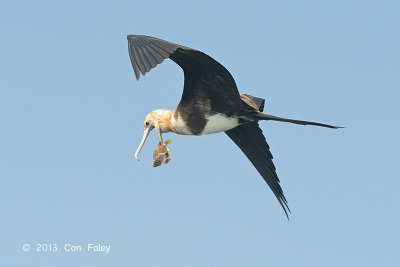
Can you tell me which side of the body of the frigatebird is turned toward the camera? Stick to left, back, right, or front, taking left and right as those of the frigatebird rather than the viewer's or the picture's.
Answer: left
